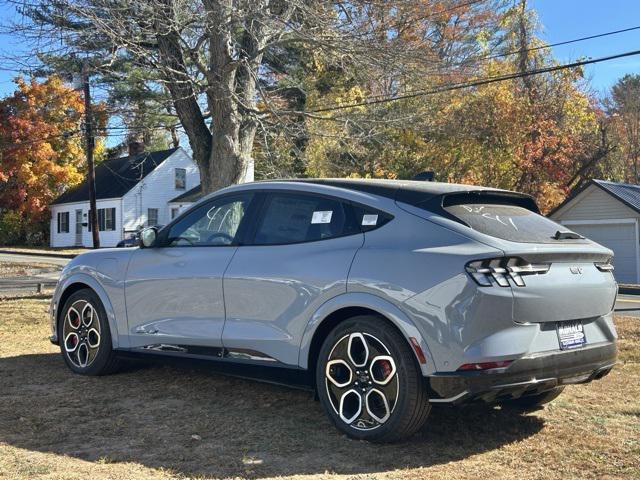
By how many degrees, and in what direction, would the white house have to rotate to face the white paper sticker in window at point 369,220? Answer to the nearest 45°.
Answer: approximately 45° to its left

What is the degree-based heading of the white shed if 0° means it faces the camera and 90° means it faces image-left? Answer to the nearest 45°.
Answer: approximately 45°

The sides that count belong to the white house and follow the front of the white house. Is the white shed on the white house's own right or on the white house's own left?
on the white house's own left

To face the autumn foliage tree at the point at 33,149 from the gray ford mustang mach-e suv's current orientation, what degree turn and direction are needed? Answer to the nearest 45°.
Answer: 0° — it already faces it

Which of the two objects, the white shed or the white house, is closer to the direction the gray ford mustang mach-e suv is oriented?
the white house

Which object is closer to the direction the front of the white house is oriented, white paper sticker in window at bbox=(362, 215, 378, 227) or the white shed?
the white paper sticker in window

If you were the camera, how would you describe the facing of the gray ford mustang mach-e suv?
facing away from the viewer and to the left of the viewer
